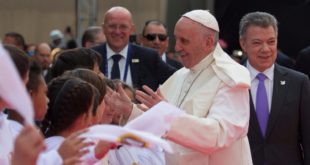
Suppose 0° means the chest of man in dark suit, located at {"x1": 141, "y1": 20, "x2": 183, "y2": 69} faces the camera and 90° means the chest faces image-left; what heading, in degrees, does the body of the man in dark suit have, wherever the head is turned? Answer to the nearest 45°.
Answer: approximately 0°

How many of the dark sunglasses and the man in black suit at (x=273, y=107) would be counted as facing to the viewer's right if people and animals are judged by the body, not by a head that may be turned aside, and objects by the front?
0

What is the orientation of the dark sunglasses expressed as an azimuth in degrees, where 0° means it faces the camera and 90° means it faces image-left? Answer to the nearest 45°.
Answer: approximately 0°

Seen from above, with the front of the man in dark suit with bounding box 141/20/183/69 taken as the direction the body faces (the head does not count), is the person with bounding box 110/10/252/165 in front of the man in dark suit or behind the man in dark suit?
in front

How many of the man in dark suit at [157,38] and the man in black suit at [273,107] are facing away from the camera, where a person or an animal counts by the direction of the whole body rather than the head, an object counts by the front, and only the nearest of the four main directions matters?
0

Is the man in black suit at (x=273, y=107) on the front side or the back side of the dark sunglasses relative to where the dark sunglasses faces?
on the front side
